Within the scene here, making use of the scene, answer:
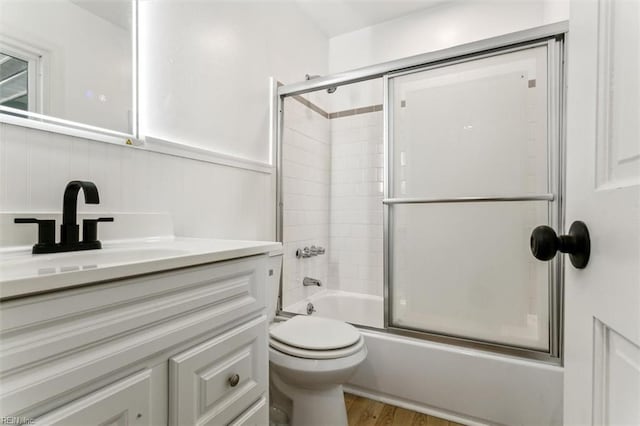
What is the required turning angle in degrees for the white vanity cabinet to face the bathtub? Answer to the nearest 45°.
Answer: approximately 45° to its left

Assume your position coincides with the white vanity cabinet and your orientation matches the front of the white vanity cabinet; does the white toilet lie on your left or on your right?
on your left

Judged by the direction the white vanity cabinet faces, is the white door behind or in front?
in front

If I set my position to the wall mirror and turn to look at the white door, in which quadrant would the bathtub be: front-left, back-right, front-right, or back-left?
front-left

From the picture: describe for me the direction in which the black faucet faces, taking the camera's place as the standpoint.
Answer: facing the viewer and to the right of the viewer

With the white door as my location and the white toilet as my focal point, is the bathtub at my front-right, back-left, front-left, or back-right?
front-right

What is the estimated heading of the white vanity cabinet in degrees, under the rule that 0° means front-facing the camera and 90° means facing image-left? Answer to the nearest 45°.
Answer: approximately 315°

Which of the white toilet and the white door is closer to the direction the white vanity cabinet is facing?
the white door

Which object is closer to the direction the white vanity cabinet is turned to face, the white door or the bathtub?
the white door

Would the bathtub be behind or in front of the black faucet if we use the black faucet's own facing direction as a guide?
in front
